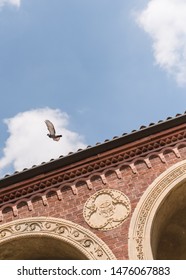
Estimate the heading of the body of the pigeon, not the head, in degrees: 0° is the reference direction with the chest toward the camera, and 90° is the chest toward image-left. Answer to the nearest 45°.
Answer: approximately 90°
